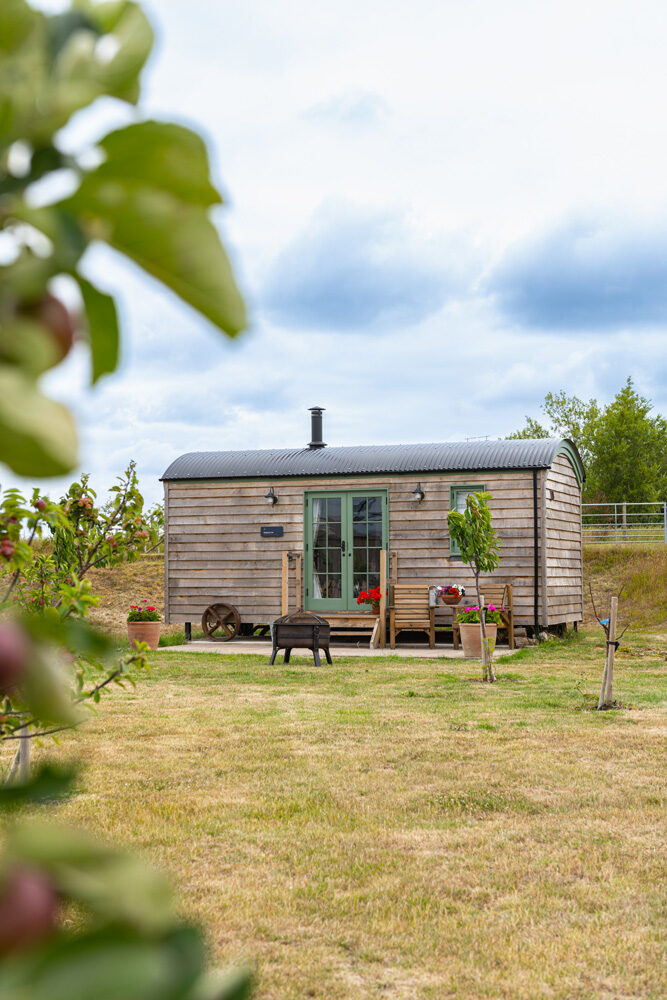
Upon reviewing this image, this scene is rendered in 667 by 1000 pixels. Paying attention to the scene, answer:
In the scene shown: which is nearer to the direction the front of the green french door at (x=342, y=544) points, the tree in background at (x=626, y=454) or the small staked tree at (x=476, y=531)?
the small staked tree

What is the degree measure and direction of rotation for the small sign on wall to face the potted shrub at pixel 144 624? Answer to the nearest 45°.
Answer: approximately 45° to its right

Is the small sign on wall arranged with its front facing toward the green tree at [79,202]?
yes

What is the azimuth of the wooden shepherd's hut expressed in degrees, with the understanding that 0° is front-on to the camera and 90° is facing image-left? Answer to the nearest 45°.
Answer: approximately 0°

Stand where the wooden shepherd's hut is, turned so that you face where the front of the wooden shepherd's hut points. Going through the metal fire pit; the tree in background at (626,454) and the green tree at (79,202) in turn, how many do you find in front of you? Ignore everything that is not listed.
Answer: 2

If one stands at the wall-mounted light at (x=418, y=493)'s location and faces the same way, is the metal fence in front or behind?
behind

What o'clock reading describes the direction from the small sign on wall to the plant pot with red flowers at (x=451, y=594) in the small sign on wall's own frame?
The plant pot with red flowers is roughly at 10 o'clock from the small sign on wall.

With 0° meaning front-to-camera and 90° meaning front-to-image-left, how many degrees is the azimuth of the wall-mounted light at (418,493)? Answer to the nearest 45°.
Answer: approximately 0°
